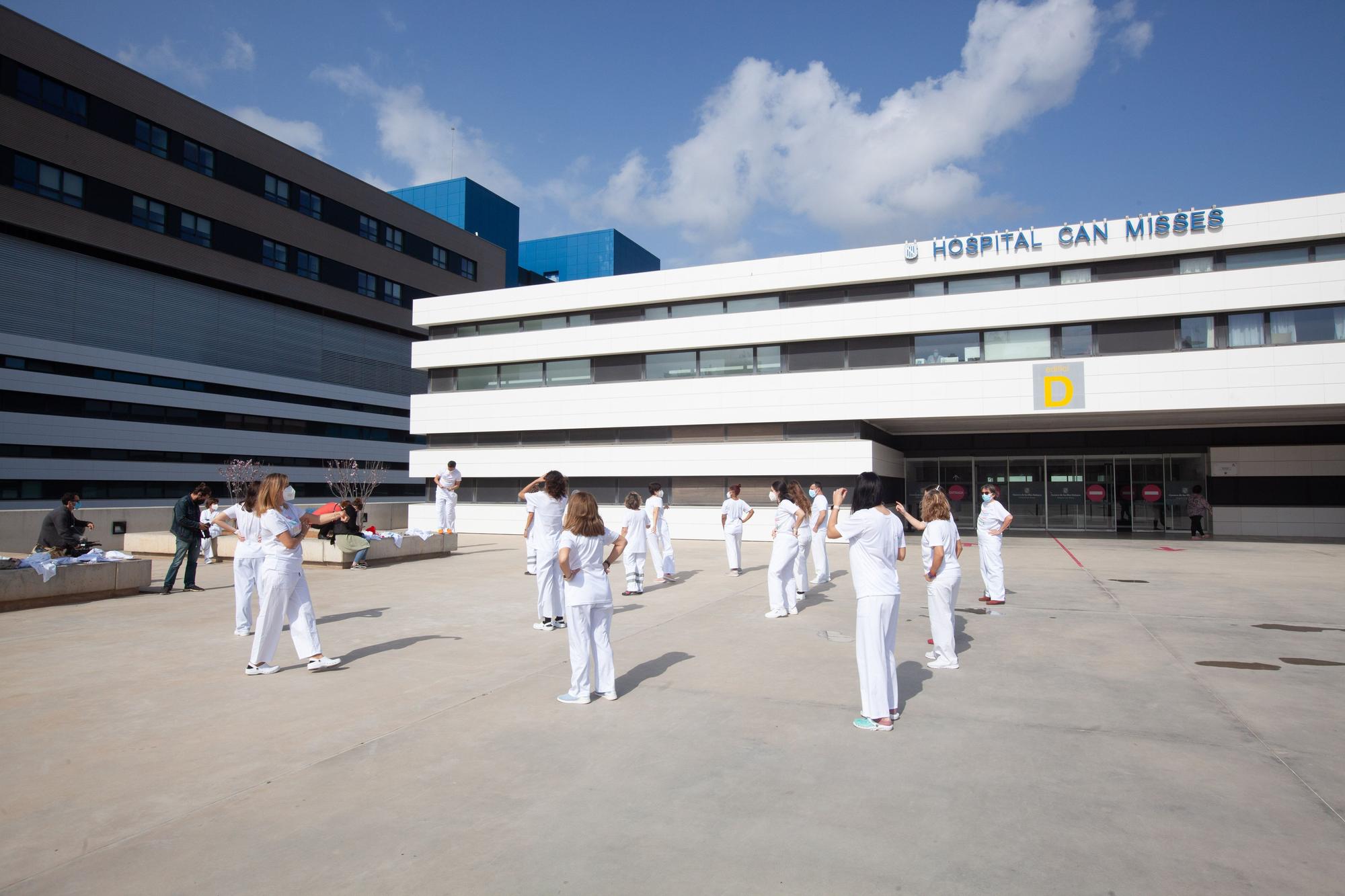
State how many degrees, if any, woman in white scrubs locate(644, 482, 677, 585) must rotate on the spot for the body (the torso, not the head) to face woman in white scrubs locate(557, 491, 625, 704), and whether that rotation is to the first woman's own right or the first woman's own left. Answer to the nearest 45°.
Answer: approximately 90° to the first woman's own right

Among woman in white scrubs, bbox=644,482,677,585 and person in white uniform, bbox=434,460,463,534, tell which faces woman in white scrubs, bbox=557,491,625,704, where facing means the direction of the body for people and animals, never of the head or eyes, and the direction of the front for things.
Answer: the person in white uniform

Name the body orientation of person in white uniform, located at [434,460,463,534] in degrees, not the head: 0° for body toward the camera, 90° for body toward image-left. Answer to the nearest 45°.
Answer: approximately 0°

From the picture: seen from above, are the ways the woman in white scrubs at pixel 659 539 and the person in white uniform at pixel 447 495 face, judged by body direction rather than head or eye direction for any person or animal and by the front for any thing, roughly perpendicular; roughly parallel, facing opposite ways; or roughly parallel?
roughly perpendicular

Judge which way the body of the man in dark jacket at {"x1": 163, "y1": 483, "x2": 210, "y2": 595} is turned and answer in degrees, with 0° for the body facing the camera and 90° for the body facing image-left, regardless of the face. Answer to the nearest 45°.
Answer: approximately 270°

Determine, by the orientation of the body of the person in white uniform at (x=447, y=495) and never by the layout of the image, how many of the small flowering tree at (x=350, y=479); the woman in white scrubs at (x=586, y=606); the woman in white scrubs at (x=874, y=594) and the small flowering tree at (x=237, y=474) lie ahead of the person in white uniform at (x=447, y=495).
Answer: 2

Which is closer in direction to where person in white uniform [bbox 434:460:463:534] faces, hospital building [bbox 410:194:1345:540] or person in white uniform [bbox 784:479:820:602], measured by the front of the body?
the person in white uniform

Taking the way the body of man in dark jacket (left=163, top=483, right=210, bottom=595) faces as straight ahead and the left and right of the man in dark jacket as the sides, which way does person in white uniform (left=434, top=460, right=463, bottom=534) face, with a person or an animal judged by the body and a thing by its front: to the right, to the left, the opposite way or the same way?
to the right

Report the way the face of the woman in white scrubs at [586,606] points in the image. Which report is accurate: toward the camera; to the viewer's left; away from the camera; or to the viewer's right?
away from the camera
